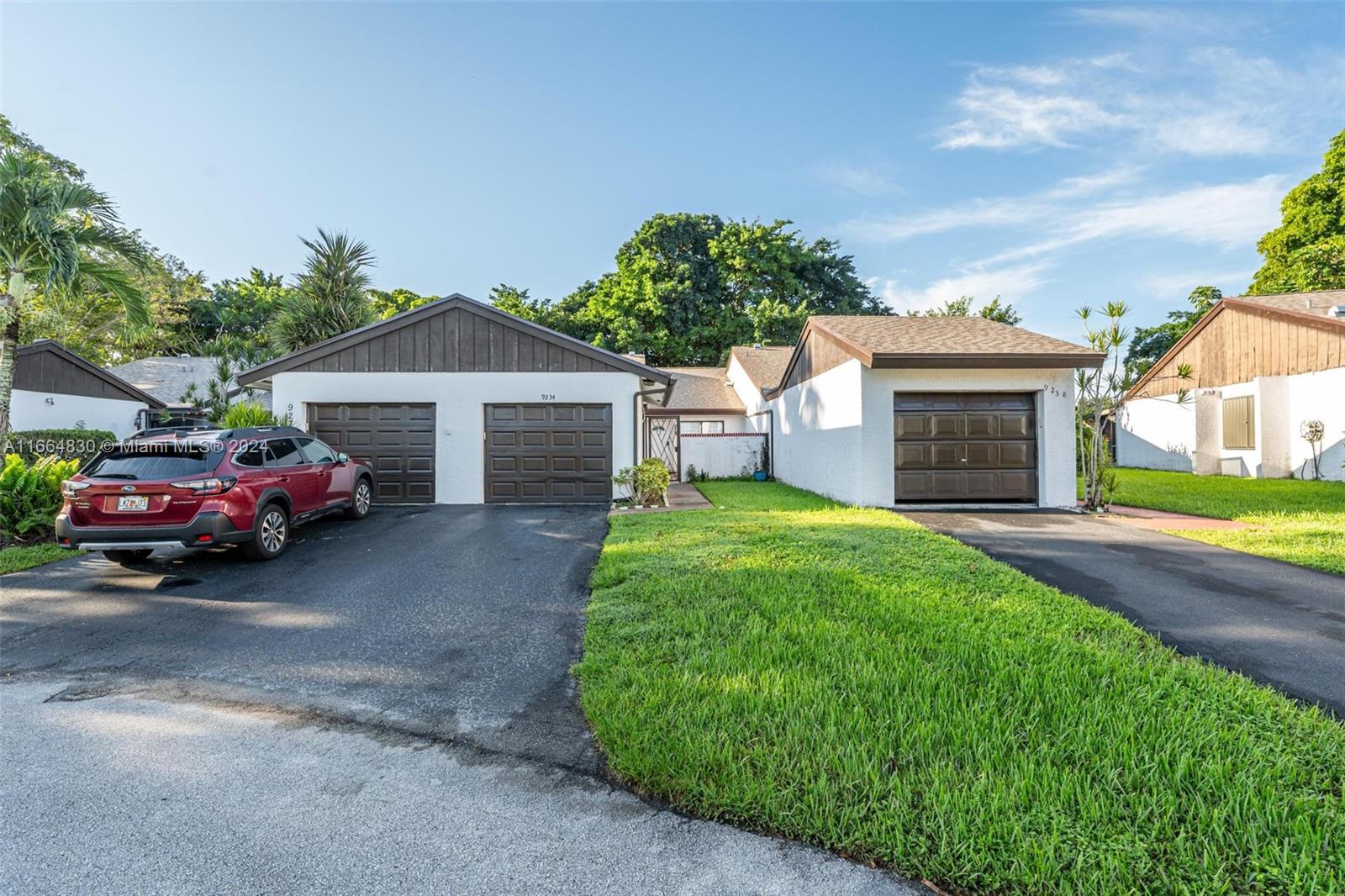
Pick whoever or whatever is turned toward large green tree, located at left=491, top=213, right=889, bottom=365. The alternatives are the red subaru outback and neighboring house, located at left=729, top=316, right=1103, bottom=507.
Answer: the red subaru outback

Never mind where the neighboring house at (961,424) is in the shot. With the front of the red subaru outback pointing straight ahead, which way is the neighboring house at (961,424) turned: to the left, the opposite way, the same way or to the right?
the opposite way

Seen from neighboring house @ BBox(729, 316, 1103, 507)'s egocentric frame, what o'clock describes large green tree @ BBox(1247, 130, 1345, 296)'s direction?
The large green tree is roughly at 7 o'clock from the neighboring house.

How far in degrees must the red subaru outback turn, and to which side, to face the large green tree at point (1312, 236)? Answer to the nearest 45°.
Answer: approximately 45° to its right

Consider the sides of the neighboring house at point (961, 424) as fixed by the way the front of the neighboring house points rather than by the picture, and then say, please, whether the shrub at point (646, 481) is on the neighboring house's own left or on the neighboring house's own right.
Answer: on the neighboring house's own right

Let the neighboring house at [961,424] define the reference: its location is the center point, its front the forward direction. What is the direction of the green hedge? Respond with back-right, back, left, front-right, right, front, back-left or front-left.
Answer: right

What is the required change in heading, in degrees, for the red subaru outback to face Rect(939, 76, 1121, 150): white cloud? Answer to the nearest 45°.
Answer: approximately 45° to its right

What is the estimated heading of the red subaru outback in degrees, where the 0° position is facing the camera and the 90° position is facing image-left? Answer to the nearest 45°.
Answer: approximately 225°

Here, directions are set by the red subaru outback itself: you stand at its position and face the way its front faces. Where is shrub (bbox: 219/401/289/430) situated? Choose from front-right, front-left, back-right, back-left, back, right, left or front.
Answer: front-left

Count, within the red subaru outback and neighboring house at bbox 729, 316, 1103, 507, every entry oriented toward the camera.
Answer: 1

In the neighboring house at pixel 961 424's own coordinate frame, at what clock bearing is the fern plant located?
The fern plant is roughly at 2 o'clock from the neighboring house.
